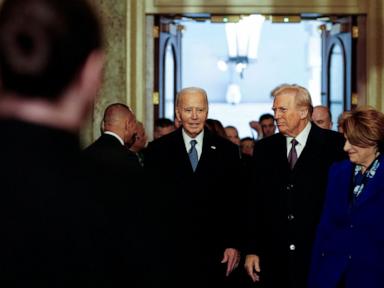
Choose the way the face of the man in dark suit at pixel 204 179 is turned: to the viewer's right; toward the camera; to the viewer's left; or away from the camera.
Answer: toward the camera

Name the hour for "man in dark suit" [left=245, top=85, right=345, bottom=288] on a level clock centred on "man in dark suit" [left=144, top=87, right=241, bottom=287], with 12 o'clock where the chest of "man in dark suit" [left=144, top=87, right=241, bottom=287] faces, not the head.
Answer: "man in dark suit" [left=245, top=85, right=345, bottom=288] is roughly at 10 o'clock from "man in dark suit" [left=144, top=87, right=241, bottom=287].

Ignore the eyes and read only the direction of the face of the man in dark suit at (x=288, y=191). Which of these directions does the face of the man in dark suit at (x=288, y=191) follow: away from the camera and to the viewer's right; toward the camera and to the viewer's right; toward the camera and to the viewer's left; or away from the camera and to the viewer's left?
toward the camera and to the viewer's left

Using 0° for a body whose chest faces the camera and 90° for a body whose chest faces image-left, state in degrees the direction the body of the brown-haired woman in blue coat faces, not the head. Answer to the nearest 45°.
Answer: approximately 45°

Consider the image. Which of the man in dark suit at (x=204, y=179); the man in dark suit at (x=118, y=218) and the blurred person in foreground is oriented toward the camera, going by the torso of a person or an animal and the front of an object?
the man in dark suit at (x=204, y=179)

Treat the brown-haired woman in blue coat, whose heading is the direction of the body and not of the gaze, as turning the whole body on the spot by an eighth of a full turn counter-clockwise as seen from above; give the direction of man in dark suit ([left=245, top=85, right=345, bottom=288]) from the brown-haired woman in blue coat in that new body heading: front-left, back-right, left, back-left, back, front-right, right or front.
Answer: back-right

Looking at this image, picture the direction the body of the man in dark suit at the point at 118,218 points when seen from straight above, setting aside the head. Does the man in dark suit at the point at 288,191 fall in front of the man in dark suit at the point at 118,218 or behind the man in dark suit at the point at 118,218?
in front

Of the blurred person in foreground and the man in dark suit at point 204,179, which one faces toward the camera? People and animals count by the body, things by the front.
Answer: the man in dark suit

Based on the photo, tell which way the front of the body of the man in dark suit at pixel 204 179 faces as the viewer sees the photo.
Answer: toward the camera

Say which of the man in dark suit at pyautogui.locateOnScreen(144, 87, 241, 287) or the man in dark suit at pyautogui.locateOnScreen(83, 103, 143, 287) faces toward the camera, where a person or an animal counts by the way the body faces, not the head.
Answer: the man in dark suit at pyautogui.locateOnScreen(144, 87, 241, 287)

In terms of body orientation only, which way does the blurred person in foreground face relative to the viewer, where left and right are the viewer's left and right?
facing away from the viewer and to the right of the viewer

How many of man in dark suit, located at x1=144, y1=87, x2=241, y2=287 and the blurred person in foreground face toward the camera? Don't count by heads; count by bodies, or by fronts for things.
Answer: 1

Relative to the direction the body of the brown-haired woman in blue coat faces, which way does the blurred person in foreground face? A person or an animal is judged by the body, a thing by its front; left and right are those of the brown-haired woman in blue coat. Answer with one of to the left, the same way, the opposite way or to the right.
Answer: the opposite way
